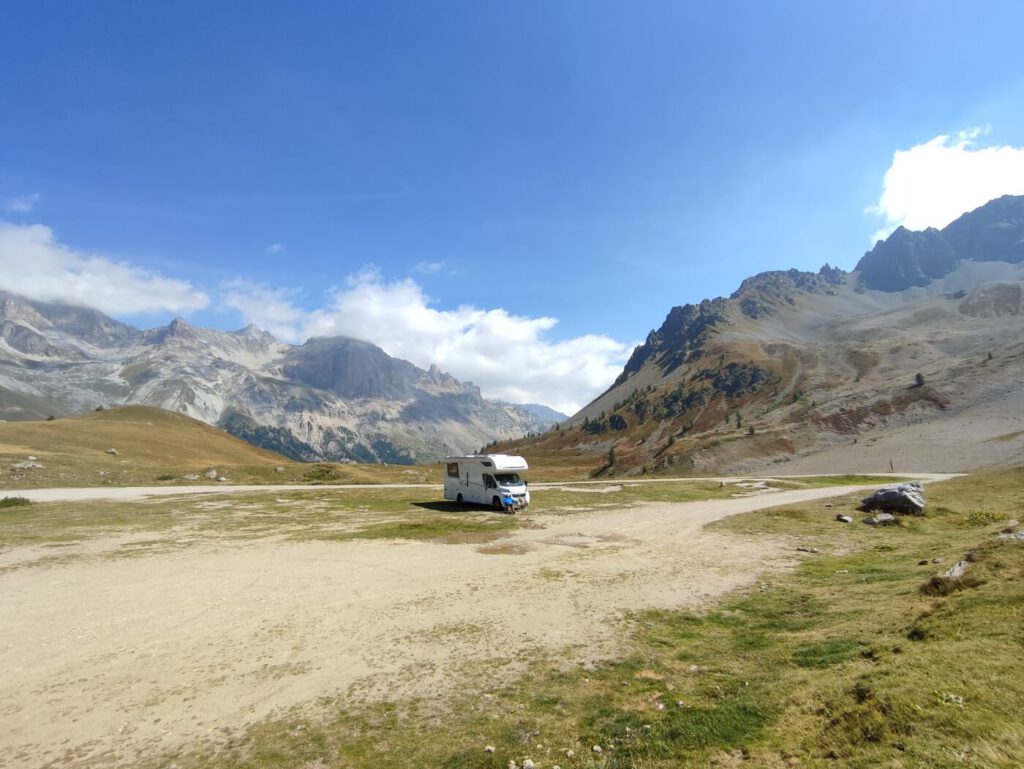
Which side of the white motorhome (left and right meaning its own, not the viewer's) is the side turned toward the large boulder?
front

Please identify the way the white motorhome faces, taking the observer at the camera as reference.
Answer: facing the viewer and to the right of the viewer

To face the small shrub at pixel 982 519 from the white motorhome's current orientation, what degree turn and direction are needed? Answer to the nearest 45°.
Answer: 0° — it already faces it

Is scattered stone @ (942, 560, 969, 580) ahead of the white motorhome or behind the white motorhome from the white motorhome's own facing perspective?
ahead

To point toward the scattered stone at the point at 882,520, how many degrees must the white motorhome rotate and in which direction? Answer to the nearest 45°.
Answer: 0° — it already faces it
